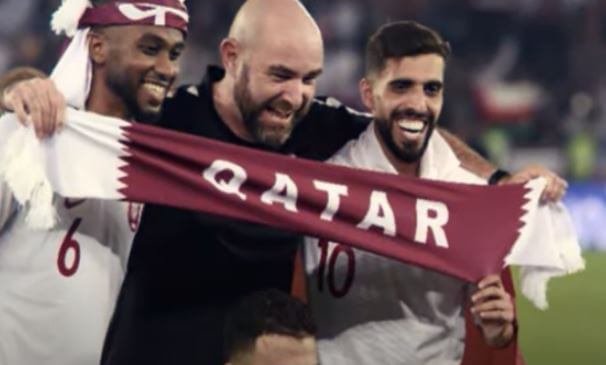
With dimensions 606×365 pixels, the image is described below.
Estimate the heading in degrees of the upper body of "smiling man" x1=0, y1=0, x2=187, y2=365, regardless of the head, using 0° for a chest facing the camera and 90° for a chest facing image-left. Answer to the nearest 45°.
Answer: approximately 315°

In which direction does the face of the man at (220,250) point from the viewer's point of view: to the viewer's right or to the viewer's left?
to the viewer's right

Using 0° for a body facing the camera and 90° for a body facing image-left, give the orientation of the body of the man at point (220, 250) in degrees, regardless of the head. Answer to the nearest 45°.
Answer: approximately 315°

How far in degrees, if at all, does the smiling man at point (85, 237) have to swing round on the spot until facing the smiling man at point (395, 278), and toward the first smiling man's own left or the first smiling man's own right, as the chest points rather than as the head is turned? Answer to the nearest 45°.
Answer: approximately 45° to the first smiling man's own left
